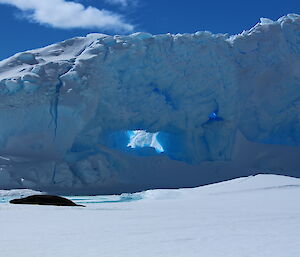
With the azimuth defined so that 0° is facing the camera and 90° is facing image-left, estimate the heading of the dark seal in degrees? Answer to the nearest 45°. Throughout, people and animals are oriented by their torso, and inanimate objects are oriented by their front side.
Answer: approximately 90°

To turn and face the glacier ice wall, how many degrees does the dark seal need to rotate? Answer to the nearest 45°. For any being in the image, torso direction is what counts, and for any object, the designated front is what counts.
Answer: approximately 135° to its right
